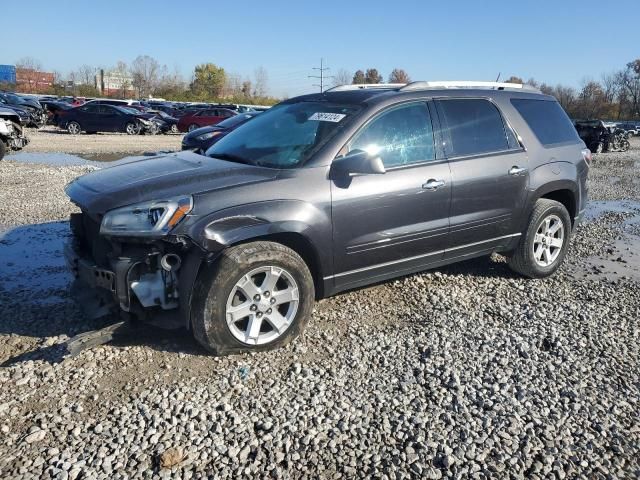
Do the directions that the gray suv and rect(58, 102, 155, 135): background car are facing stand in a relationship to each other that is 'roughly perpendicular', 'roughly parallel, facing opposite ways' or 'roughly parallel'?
roughly parallel, facing opposite ways

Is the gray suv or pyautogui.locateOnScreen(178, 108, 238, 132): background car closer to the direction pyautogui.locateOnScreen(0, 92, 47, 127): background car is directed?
the background car

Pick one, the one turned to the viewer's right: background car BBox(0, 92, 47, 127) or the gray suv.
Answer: the background car

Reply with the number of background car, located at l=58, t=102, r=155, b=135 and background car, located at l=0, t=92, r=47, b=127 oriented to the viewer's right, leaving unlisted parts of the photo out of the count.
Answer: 2

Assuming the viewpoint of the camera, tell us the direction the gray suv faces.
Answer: facing the viewer and to the left of the viewer

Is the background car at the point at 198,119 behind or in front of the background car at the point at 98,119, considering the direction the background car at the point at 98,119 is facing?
in front

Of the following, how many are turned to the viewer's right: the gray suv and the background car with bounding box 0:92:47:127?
1

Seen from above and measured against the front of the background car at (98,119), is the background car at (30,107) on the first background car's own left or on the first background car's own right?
on the first background car's own left

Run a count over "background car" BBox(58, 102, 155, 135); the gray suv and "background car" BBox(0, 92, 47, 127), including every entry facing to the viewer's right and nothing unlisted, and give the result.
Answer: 2

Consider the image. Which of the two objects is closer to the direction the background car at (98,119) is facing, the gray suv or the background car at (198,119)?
the background car

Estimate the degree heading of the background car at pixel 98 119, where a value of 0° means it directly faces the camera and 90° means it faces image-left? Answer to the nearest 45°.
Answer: approximately 270°

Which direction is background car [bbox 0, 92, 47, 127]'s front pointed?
to the viewer's right

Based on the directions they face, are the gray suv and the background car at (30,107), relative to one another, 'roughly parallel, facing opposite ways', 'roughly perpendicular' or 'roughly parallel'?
roughly parallel, facing opposite ways
